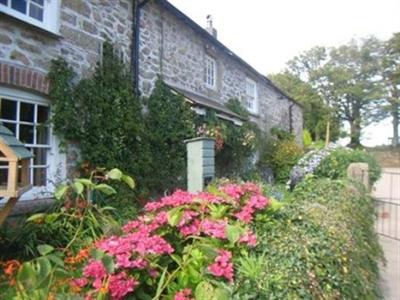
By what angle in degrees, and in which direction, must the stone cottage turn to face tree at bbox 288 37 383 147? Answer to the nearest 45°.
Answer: approximately 90° to its left

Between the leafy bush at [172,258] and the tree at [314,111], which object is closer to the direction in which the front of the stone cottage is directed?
the leafy bush

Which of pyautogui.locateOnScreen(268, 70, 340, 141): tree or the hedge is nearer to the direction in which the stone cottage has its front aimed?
the hedge

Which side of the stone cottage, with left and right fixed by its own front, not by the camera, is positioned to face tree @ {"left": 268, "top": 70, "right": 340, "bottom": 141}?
left

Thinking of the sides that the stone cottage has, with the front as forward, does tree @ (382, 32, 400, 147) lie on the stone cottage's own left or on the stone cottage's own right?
on the stone cottage's own left

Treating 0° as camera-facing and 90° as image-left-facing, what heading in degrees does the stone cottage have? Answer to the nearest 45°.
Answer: approximately 315°

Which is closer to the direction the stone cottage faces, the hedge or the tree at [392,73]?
the hedge

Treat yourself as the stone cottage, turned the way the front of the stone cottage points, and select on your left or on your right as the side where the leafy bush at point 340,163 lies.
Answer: on your left
